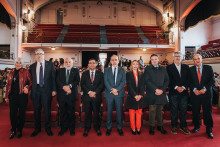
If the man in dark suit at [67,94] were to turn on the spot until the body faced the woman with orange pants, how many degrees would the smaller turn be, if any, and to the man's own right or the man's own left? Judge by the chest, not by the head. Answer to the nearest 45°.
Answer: approximately 90° to the man's own left

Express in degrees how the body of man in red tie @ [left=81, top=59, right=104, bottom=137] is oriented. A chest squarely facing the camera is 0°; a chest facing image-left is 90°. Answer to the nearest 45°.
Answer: approximately 0°

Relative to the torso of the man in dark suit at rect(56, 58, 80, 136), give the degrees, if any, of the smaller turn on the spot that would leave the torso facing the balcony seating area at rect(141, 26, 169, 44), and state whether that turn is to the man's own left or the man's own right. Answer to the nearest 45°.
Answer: approximately 135° to the man's own left

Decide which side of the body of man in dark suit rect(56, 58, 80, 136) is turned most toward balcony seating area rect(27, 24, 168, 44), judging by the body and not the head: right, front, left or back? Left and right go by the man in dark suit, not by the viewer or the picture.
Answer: back

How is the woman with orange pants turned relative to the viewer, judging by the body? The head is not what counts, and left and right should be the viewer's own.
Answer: facing the viewer

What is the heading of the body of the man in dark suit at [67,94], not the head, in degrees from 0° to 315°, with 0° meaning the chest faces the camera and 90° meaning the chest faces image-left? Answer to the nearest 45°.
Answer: approximately 0°

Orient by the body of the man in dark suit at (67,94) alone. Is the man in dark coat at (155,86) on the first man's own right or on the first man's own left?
on the first man's own left

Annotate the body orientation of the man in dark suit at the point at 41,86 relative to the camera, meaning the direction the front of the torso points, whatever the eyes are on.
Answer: toward the camera

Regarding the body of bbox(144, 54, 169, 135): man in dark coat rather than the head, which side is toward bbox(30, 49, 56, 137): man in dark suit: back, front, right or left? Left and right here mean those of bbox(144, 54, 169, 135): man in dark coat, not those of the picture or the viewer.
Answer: right
